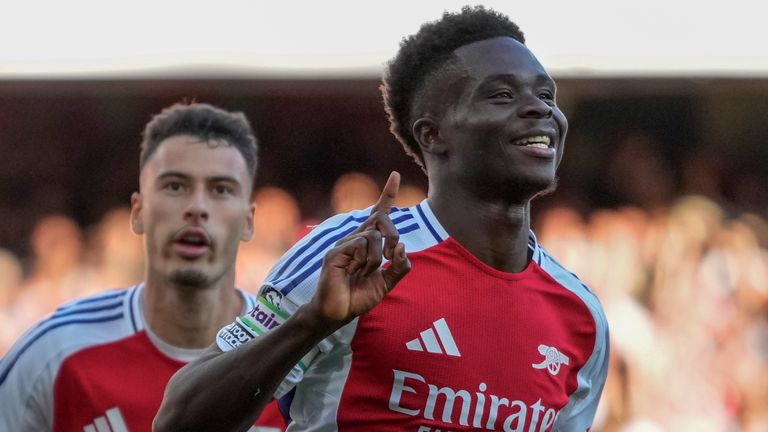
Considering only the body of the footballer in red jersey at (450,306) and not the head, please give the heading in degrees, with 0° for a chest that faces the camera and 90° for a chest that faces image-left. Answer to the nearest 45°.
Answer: approximately 315°

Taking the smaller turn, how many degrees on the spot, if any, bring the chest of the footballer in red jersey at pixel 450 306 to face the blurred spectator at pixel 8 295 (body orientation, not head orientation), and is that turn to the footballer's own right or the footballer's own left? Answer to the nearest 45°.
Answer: approximately 180°

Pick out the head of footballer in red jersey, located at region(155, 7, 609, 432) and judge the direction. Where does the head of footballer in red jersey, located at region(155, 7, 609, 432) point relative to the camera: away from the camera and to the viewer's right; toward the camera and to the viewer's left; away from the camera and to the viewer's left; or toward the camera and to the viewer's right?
toward the camera and to the viewer's right

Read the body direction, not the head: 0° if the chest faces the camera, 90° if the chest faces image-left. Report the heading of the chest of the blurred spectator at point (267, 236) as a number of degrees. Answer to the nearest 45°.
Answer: approximately 0°

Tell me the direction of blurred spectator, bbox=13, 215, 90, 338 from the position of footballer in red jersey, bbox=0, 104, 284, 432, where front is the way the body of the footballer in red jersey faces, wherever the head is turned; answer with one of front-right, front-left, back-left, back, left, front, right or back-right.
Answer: back

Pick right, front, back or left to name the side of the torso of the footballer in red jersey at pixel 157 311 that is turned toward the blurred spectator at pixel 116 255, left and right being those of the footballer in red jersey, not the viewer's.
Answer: back

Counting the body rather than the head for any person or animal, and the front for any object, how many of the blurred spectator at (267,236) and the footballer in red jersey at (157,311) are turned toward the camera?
2

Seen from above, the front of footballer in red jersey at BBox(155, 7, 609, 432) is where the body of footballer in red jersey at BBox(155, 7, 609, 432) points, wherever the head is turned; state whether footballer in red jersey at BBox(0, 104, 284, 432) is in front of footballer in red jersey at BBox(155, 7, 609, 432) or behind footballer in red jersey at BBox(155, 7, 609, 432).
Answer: behind
